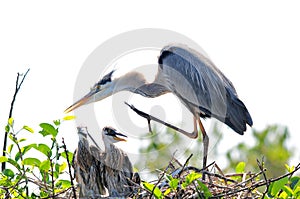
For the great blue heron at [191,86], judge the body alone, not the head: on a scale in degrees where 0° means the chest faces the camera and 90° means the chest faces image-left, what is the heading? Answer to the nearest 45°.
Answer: approximately 90°

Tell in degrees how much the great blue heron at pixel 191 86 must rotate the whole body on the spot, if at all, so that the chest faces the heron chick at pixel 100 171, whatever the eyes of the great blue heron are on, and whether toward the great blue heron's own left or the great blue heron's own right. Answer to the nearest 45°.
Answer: approximately 45° to the great blue heron's own left

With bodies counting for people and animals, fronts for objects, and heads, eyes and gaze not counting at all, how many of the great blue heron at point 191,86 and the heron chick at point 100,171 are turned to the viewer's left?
1
